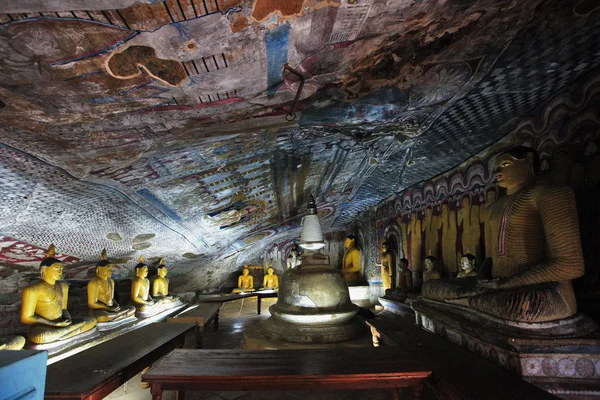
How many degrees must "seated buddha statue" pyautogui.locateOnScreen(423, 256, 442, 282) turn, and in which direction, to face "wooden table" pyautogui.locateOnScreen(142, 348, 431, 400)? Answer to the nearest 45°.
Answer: approximately 45° to its left

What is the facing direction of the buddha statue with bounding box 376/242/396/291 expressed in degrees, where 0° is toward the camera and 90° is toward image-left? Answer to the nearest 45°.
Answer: approximately 45°

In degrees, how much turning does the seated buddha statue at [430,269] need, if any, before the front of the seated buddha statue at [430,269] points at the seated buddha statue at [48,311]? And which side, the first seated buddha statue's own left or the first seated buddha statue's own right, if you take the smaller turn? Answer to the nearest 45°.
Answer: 0° — it already faces it

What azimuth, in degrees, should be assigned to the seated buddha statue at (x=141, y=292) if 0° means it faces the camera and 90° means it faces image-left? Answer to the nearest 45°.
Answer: approximately 315°

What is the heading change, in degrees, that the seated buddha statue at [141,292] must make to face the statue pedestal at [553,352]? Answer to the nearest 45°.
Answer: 0° — it already faces it

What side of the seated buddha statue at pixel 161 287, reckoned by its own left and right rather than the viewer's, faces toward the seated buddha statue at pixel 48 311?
right

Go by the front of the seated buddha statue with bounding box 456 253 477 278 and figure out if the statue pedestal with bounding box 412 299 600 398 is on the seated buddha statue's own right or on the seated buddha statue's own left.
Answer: on the seated buddha statue's own left

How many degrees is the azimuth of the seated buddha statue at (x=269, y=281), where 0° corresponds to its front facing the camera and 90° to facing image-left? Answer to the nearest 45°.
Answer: approximately 0°

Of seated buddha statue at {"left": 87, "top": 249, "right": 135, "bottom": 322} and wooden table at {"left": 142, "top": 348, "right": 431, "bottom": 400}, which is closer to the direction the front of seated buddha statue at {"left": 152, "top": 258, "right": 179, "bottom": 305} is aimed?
the wooden table
